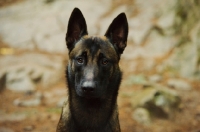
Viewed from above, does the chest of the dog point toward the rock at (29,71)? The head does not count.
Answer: no

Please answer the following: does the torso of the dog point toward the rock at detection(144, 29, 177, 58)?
no

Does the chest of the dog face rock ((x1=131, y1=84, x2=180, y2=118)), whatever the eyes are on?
no

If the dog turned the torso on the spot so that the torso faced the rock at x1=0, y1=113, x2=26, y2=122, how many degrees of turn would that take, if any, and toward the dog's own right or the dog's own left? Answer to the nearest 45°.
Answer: approximately 135° to the dog's own right

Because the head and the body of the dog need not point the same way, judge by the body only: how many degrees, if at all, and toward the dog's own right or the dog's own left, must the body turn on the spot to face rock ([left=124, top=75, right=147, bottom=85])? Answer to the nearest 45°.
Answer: approximately 180°

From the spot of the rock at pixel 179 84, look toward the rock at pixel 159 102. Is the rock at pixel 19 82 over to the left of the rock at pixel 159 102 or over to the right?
right

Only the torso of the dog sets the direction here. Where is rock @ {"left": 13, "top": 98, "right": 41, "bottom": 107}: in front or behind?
behind

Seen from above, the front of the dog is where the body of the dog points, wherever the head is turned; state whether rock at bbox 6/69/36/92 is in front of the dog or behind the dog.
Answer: behind

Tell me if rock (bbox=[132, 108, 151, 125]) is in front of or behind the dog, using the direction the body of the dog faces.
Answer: behind

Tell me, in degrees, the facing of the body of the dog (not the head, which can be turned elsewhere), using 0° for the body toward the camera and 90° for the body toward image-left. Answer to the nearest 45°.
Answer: approximately 0°

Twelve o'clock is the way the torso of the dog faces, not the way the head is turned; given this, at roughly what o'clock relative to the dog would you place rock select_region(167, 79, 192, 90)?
The rock is roughly at 7 o'clock from the dog.

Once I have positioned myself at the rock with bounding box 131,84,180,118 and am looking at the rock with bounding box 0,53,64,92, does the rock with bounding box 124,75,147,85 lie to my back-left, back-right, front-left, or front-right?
front-right
